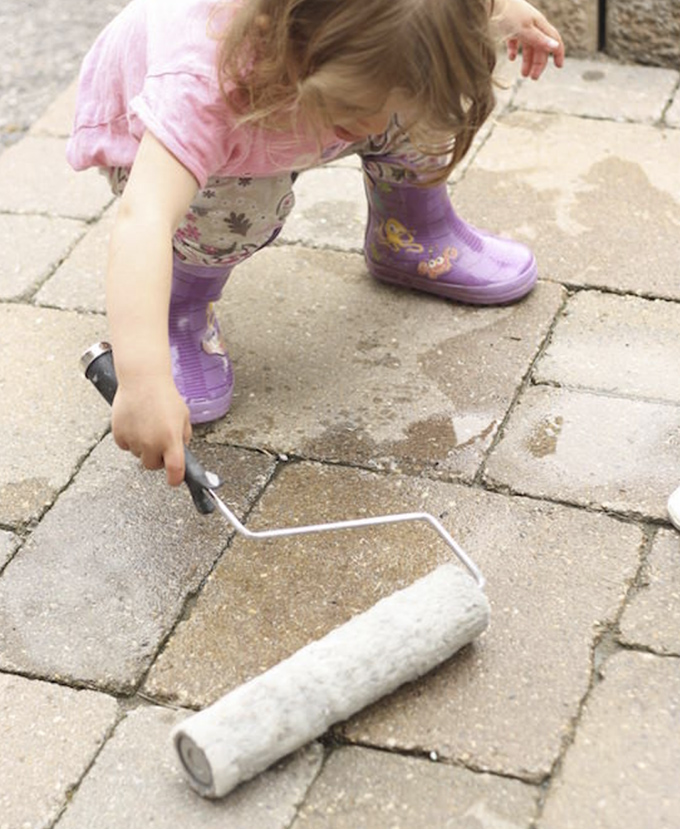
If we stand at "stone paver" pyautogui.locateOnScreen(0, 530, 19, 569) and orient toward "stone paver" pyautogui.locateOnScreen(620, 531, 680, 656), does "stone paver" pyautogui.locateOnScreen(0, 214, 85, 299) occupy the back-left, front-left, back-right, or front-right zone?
back-left

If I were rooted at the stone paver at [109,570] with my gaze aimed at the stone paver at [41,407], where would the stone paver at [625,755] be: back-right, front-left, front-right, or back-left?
back-right

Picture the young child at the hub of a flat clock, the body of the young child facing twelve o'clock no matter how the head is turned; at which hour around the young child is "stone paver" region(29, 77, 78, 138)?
The stone paver is roughly at 7 o'clock from the young child.

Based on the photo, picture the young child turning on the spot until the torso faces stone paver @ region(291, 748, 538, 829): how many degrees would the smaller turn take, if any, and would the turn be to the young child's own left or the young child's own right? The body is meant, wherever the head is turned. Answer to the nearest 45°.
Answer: approximately 45° to the young child's own right

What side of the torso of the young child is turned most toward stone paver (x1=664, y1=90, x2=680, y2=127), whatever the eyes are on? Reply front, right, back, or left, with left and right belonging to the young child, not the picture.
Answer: left

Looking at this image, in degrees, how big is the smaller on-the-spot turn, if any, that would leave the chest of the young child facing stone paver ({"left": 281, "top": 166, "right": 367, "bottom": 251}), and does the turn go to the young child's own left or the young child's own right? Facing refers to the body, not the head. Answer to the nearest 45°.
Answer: approximately 135° to the young child's own left

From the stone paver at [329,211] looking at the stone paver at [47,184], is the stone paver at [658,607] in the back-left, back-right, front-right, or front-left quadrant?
back-left

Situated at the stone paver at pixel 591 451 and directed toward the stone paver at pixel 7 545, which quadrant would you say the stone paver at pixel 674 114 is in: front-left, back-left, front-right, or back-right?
back-right

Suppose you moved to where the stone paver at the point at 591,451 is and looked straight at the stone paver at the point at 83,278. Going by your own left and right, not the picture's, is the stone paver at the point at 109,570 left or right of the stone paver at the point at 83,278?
left
